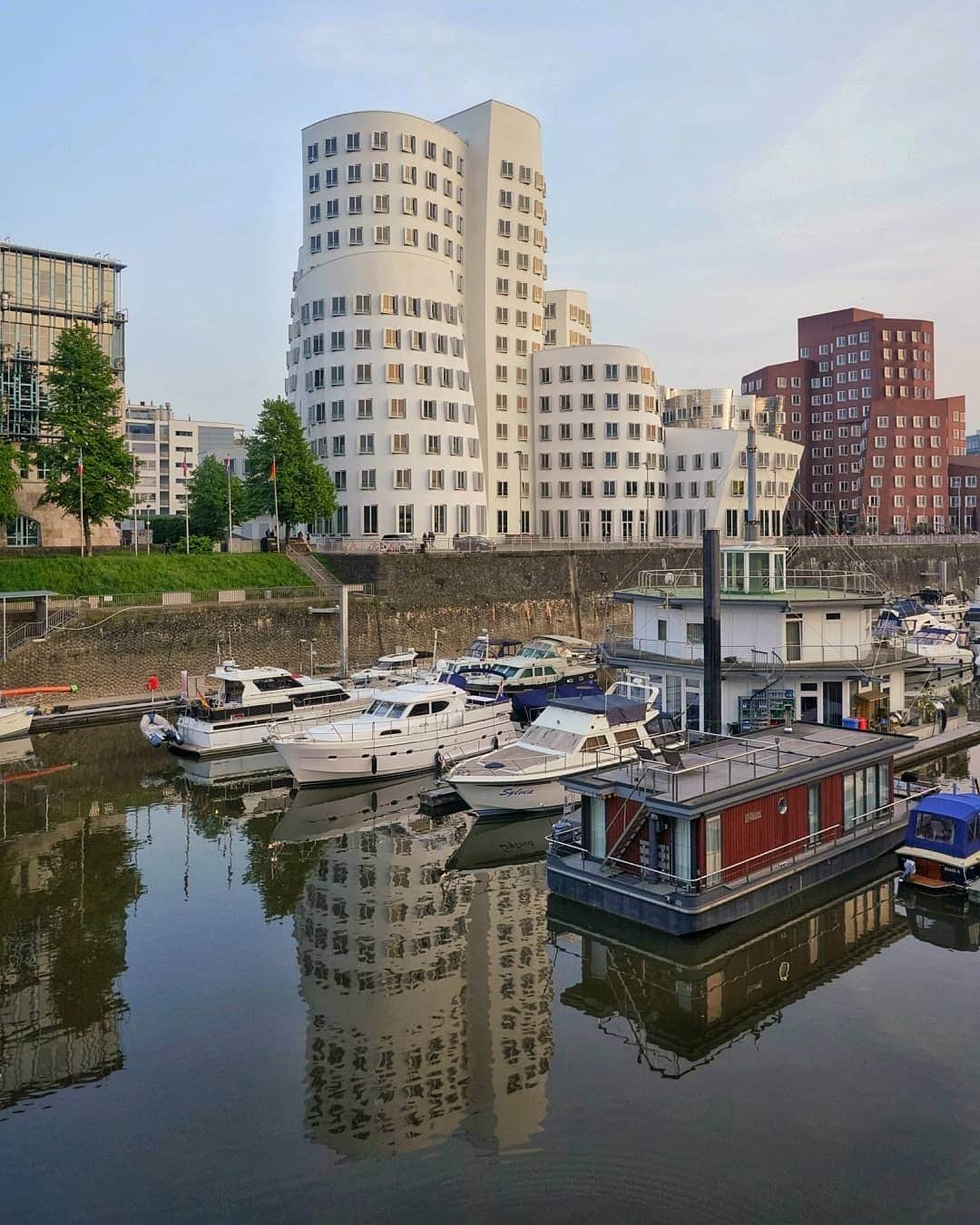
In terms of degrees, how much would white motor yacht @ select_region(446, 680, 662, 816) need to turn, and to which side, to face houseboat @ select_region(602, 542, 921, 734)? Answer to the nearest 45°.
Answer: approximately 180°

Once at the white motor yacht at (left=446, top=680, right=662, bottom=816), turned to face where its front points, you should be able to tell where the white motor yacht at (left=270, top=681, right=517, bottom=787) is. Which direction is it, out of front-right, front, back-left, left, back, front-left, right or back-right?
right

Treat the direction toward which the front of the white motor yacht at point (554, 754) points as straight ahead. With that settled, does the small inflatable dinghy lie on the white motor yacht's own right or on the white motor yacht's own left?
on the white motor yacht's own right

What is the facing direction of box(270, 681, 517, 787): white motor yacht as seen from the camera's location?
facing the viewer and to the left of the viewer

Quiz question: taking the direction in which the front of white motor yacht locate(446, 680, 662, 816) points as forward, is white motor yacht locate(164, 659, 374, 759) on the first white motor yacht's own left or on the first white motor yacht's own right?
on the first white motor yacht's own right
